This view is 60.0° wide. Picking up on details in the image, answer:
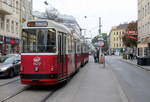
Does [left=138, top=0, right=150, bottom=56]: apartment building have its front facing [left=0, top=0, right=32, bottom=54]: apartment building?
yes

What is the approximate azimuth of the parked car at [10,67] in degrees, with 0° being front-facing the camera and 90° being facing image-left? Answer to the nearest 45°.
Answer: approximately 45°

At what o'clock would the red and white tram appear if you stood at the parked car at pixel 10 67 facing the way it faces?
The red and white tram is roughly at 8 o'clock from the parked car.

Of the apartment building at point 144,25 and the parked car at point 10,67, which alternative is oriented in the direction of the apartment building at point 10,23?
the apartment building at point 144,25

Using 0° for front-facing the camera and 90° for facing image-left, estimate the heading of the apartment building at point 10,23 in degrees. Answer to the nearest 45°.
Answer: approximately 315°
